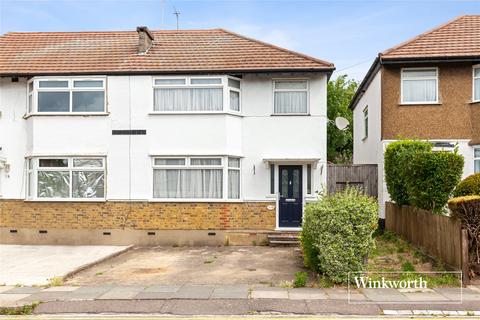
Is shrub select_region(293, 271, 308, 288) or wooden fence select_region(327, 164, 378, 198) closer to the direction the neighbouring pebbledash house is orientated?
the shrub

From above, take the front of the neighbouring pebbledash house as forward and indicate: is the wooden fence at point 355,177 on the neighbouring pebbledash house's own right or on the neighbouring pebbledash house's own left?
on the neighbouring pebbledash house's own right

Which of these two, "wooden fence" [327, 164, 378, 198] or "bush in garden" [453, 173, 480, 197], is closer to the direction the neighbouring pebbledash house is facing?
the bush in garden

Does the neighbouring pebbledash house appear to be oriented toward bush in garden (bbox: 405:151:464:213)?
yes

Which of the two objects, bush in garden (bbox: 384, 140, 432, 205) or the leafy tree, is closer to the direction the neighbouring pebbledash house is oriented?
the bush in garden

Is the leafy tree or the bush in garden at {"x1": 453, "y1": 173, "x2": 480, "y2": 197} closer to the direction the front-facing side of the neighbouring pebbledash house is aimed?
the bush in garden

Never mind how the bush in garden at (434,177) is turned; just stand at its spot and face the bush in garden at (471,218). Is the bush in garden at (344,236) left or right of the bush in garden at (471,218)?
right

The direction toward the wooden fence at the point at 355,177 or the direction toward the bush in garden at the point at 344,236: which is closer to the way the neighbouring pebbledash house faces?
the bush in garden

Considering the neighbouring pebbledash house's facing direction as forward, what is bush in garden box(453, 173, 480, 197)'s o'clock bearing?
The bush in garden is roughly at 12 o'clock from the neighbouring pebbledash house.

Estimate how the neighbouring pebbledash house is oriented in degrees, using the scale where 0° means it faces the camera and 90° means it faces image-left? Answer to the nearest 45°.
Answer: approximately 0°
